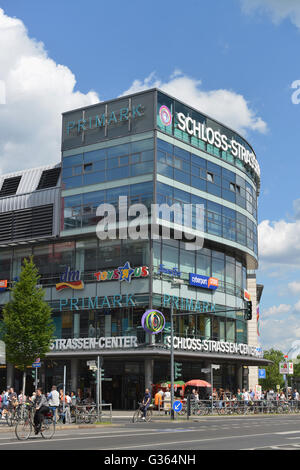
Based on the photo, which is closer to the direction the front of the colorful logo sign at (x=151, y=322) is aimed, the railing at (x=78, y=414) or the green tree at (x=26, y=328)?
the railing

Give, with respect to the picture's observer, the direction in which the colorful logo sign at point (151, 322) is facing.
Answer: facing the viewer

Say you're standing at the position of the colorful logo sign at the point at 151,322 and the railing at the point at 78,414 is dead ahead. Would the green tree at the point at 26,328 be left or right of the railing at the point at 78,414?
right

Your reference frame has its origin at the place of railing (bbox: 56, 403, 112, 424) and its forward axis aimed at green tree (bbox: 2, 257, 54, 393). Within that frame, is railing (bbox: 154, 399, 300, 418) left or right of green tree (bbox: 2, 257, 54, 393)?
right

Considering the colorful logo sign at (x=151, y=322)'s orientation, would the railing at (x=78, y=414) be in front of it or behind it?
in front

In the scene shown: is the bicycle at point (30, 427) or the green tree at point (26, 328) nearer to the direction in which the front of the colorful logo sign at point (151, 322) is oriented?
the bicycle

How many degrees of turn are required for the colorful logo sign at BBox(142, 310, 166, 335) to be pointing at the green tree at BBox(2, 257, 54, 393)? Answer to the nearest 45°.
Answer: approximately 45° to its right

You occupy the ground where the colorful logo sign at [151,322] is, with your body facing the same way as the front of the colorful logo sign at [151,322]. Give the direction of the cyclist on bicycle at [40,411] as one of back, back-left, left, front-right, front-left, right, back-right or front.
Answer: front

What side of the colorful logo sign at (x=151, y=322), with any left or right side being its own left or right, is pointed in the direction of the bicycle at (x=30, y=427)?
front
